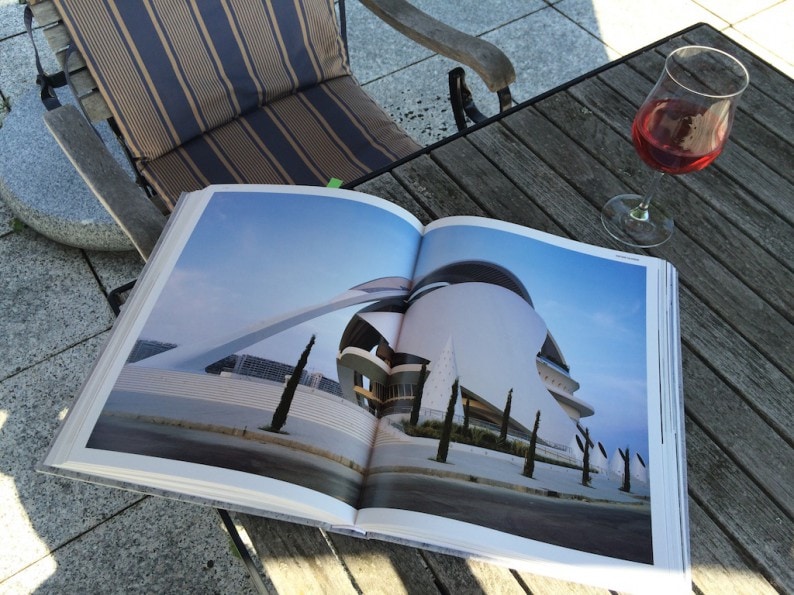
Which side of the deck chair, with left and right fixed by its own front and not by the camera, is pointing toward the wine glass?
front

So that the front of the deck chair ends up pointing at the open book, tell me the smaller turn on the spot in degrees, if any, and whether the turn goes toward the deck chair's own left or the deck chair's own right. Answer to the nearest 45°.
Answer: approximately 45° to the deck chair's own right

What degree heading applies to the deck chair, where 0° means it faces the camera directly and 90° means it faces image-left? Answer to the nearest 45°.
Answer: approximately 315°

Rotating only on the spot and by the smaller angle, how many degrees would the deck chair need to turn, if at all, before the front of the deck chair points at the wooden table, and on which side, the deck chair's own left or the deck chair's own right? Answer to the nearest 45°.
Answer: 0° — it already faces it
